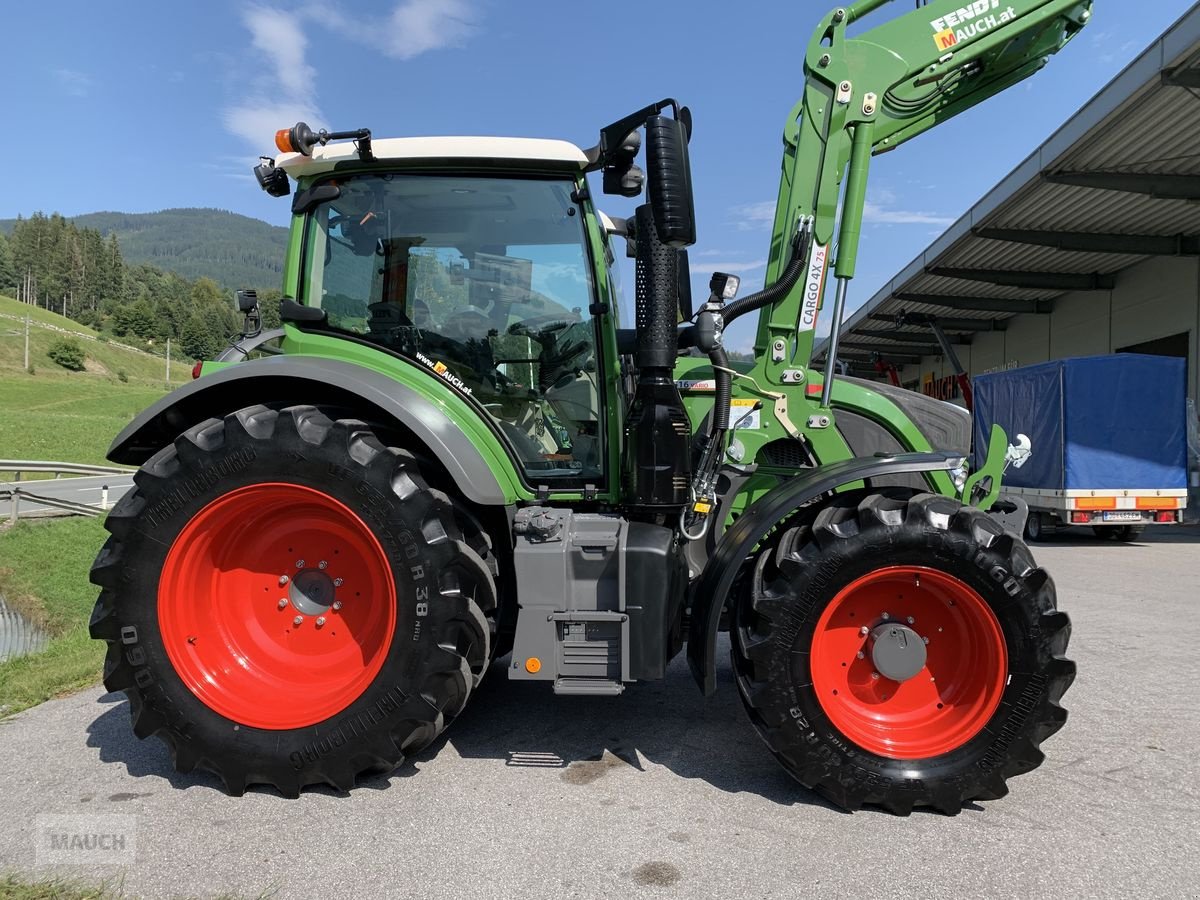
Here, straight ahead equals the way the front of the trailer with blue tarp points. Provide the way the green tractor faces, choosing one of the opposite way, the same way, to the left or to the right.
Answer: to the right

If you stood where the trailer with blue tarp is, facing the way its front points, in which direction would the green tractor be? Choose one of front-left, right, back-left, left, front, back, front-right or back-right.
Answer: back-left

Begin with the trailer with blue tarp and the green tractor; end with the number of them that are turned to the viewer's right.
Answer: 1

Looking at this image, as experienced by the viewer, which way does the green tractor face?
facing to the right of the viewer

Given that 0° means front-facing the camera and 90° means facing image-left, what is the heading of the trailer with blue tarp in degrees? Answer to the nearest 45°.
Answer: approximately 135°

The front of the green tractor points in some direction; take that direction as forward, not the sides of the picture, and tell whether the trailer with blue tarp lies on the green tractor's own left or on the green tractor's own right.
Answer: on the green tractor's own left
